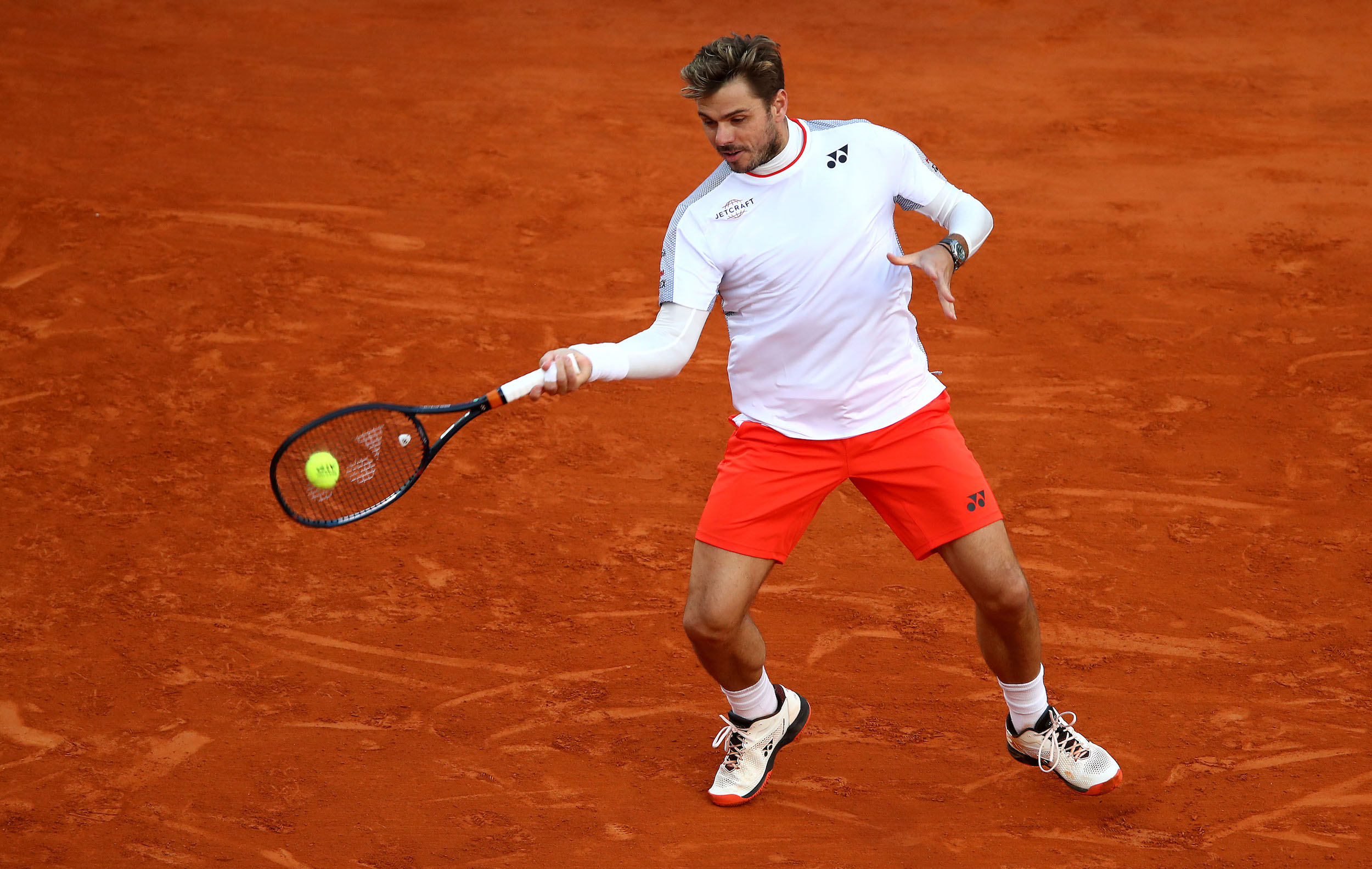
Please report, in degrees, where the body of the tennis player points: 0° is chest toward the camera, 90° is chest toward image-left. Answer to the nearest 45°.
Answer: approximately 0°

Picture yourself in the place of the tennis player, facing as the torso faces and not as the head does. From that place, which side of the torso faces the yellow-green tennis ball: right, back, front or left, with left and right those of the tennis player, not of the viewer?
right

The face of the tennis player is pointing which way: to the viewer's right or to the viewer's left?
to the viewer's left
